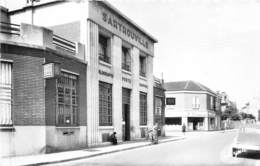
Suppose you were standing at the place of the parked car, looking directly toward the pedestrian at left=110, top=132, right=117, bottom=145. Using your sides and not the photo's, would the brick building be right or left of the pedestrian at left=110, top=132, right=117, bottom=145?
left

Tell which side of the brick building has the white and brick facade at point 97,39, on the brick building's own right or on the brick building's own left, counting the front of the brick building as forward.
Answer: on the brick building's own left

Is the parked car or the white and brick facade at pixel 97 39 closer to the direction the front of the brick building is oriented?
the parked car

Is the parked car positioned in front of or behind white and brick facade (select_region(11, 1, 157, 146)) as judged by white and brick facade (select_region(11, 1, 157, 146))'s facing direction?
in front

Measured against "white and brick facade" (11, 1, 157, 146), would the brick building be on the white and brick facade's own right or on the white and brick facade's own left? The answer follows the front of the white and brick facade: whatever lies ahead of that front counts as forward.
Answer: on the white and brick facade's own right

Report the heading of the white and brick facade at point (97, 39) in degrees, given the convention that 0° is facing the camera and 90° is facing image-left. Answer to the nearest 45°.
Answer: approximately 315°

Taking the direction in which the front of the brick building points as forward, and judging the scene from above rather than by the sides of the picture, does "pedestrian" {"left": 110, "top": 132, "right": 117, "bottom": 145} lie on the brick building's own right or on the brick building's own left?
on the brick building's own left

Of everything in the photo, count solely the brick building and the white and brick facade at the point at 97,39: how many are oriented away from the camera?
0
